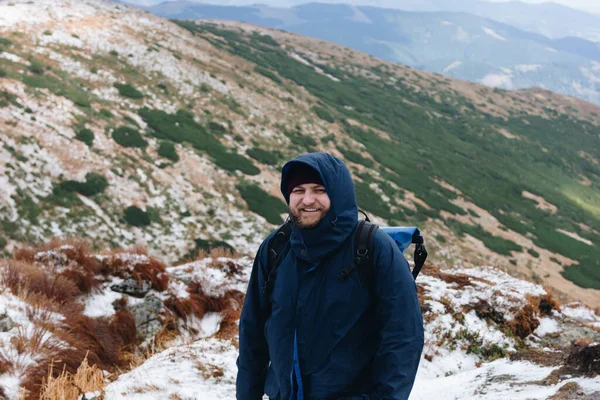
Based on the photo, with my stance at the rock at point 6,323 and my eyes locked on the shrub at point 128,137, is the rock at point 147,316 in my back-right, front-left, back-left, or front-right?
front-right

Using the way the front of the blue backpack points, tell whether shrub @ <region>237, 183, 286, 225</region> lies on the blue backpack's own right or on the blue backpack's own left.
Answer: on the blue backpack's own left

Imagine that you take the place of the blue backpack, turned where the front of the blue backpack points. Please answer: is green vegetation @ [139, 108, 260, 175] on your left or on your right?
on your left

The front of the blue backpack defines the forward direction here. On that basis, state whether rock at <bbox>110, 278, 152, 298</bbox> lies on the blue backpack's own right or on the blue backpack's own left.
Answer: on the blue backpack's own left

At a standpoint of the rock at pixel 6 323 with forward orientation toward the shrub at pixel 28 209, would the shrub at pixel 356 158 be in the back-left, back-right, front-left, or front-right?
front-right

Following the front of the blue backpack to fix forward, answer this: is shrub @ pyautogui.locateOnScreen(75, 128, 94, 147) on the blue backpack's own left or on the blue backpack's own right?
on the blue backpack's own left

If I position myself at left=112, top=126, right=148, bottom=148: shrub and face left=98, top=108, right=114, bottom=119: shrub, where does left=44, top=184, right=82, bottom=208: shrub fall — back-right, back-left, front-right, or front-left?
back-left

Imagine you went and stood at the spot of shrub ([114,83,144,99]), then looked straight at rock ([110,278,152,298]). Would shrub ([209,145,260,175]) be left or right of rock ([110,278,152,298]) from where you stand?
left
